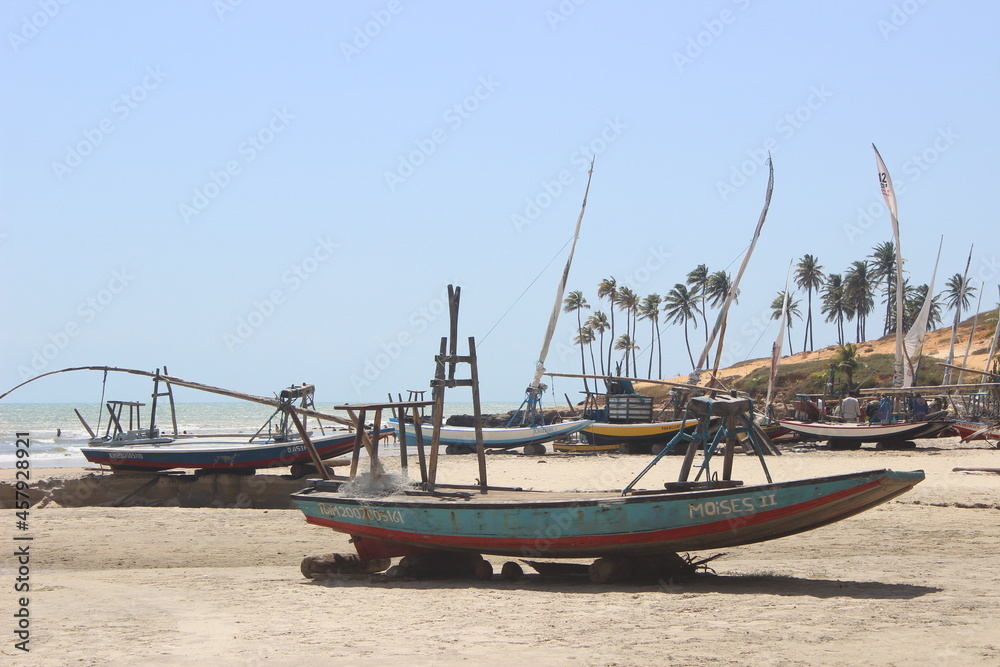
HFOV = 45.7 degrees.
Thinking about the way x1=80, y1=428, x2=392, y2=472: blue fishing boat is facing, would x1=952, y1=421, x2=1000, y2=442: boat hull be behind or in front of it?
in front

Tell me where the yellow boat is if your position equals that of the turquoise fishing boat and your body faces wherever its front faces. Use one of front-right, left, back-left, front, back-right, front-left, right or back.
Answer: left

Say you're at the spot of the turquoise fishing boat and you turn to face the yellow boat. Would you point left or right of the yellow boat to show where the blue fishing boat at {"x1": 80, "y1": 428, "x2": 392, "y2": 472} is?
left

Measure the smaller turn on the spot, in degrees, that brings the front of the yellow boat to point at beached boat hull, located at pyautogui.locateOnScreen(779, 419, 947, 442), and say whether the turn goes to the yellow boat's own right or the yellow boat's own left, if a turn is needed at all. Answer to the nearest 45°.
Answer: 0° — it already faces it

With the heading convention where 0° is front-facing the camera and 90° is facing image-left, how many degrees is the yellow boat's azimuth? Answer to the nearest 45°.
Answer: approximately 270°

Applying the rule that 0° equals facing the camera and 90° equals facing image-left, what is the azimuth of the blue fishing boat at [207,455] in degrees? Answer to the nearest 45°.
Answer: approximately 270°

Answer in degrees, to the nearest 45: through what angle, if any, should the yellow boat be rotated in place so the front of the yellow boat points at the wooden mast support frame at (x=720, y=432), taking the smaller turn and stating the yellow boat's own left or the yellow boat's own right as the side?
approximately 90° to the yellow boat's own right

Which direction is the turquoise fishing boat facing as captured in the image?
to the viewer's right
